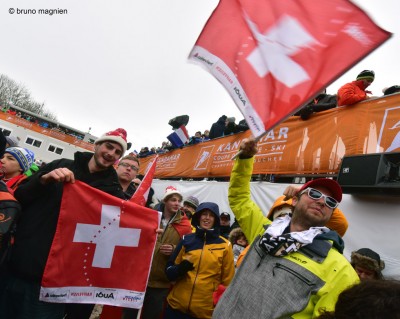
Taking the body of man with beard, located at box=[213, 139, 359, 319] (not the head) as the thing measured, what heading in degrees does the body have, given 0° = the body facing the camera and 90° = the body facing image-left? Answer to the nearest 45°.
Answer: approximately 0°

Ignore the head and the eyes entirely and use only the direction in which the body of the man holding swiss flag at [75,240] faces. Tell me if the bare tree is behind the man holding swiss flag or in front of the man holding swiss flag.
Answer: behind

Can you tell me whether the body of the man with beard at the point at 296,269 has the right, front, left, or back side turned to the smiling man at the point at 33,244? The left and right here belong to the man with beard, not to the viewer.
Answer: right

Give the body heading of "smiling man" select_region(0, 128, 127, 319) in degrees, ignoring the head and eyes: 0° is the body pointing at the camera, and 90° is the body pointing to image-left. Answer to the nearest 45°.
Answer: approximately 315°

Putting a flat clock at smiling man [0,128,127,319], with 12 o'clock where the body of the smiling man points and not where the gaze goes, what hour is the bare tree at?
The bare tree is roughly at 7 o'clock from the smiling man.
